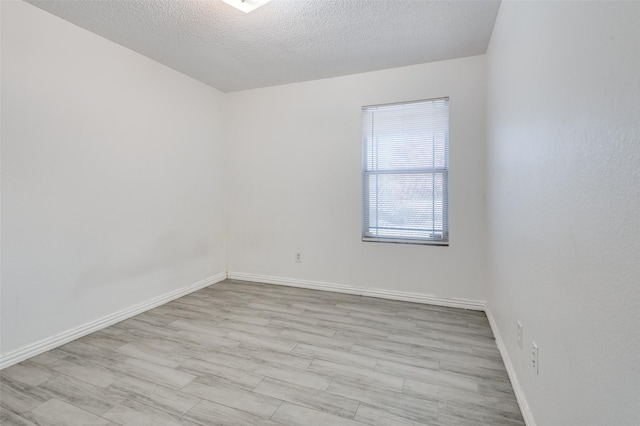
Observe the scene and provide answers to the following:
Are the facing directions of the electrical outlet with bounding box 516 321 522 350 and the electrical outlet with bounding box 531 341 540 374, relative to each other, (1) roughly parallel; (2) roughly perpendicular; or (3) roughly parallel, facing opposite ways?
roughly parallel

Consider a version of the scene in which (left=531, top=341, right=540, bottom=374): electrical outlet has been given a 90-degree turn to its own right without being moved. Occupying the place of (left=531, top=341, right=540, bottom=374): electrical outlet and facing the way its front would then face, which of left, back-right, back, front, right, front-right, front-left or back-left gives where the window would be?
front-left

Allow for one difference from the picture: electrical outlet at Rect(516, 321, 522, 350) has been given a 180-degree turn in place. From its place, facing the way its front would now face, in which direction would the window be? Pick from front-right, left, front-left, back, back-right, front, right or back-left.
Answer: back-left

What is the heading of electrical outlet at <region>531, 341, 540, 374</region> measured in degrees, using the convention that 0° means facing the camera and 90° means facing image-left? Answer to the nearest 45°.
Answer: approximately 90°

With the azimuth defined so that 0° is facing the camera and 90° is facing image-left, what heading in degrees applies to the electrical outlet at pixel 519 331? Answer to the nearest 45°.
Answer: approximately 90°

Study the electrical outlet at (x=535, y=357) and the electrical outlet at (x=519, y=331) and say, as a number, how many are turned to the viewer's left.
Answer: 2
